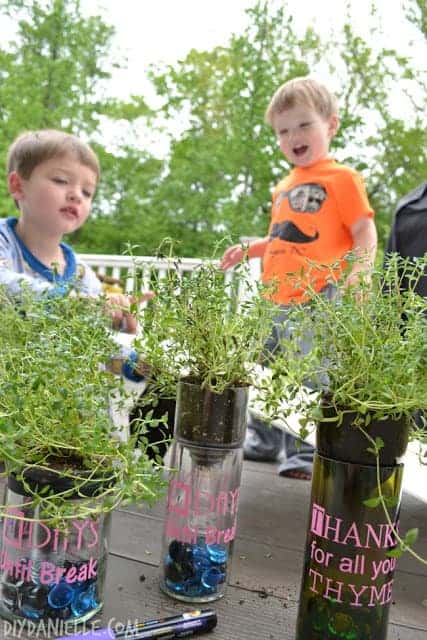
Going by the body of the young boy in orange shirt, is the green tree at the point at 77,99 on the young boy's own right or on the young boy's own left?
on the young boy's own right

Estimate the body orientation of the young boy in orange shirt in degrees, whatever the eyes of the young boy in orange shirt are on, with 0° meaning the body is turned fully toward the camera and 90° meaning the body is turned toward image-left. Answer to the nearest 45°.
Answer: approximately 45°

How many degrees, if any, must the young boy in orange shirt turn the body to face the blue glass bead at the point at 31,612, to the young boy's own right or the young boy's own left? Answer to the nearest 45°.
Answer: approximately 45° to the young boy's own left

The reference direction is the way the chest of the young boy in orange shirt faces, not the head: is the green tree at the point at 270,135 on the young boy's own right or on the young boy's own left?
on the young boy's own right

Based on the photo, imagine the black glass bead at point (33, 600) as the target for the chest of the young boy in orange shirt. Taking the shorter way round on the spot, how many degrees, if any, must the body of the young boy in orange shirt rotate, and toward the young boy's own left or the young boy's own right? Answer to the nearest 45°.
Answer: approximately 45° to the young boy's own left
